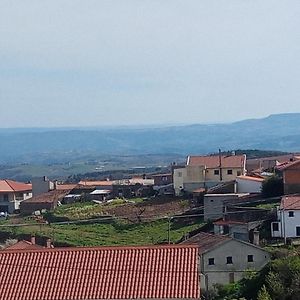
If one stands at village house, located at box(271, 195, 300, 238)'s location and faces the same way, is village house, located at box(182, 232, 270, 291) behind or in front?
in front

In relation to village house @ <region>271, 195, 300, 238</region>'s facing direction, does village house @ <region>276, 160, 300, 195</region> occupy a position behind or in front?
behind

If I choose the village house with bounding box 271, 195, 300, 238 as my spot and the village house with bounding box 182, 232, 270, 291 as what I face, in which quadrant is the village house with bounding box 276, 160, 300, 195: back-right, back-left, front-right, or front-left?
back-right

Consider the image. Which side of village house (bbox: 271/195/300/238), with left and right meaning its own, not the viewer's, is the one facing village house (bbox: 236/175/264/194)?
back

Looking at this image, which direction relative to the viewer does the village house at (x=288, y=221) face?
toward the camera

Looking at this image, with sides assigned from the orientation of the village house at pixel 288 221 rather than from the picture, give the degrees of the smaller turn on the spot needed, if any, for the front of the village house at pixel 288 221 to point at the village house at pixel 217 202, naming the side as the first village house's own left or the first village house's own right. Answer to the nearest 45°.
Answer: approximately 135° to the first village house's own right
